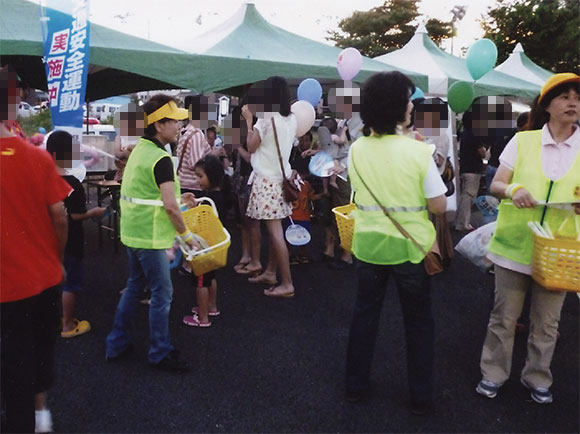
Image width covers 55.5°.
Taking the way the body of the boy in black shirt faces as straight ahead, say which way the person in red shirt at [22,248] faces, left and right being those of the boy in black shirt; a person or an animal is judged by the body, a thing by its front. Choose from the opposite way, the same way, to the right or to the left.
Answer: to the left

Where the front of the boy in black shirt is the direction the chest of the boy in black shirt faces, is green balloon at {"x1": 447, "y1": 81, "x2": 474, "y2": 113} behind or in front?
in front

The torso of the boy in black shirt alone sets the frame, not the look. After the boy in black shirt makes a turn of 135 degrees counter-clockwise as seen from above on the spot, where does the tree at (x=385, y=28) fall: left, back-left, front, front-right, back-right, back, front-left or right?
right

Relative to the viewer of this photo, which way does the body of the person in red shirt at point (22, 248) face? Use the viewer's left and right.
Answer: facing away from the viewer

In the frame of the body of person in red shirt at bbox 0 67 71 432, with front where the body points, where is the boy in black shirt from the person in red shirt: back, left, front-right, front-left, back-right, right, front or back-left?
front

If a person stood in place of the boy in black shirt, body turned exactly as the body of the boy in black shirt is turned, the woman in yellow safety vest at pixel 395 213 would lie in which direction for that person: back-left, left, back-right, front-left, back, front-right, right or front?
front-right

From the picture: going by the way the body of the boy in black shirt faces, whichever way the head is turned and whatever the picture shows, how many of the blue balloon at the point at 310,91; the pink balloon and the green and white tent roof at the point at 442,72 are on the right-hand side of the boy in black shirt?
0

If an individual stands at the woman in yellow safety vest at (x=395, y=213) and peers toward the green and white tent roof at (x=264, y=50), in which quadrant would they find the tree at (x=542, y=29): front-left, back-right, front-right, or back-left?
front-right

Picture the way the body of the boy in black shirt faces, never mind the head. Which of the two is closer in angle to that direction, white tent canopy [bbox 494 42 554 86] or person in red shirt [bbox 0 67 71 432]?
the white tent canopy

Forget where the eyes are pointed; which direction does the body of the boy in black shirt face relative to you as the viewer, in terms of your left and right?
facing to the right of the viewer

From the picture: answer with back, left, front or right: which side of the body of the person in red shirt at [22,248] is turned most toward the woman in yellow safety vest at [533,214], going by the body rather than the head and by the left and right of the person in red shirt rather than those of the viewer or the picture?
right

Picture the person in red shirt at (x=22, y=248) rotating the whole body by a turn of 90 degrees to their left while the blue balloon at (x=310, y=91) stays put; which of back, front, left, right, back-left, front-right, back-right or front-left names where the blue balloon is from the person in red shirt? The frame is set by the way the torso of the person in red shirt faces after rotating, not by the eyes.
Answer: back-right
